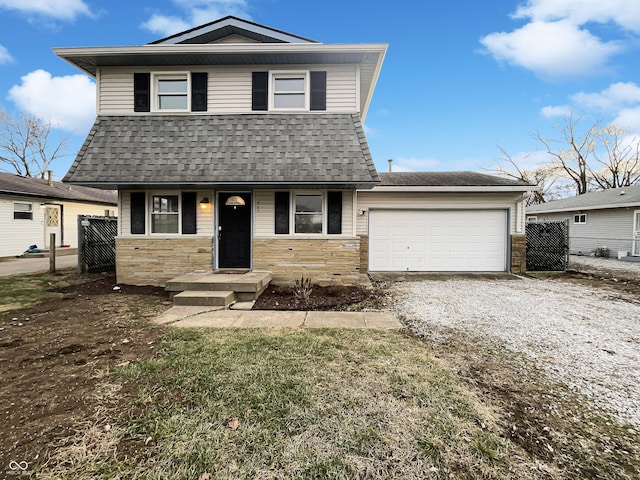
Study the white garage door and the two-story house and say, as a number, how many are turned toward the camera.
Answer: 2

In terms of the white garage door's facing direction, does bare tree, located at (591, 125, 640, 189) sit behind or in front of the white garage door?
behind

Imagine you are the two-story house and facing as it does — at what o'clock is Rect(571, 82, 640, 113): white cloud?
The white cloud is roughly at 8 o'clock from the two-story house.

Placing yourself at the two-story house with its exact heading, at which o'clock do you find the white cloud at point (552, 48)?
The white cloud is roughly at 8 o'clock from the two-story house.

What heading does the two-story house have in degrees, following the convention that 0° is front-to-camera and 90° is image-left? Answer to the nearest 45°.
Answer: approximately 0°

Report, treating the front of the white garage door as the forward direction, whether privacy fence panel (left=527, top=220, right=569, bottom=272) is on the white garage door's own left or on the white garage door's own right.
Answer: on the white garage door's own left

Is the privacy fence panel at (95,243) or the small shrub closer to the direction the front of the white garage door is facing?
the small shrub

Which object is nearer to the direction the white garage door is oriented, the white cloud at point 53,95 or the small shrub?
the small shrub

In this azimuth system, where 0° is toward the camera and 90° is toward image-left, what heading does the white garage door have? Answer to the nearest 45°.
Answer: approximately 0°

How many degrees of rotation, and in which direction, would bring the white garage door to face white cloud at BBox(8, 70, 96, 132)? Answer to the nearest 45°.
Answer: approximately 90° to its right
